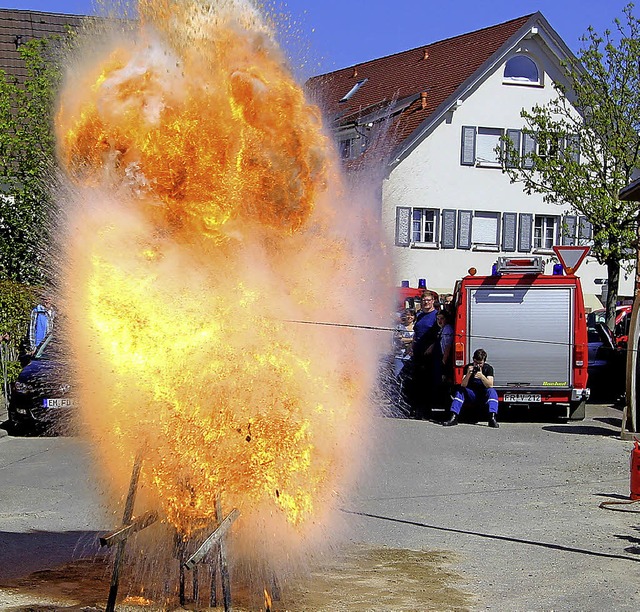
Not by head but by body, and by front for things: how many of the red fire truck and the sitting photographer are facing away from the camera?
1

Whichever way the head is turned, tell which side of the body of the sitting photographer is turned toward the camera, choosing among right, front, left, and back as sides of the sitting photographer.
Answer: front

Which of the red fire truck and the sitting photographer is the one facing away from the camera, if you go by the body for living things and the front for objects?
the red fire truck

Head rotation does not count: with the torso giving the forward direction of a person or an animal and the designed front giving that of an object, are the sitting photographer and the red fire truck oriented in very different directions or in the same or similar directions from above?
very different directions

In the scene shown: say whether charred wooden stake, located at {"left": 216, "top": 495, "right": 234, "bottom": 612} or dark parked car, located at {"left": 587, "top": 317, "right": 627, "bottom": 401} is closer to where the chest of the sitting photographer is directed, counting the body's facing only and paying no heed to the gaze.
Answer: the charred wooden stake

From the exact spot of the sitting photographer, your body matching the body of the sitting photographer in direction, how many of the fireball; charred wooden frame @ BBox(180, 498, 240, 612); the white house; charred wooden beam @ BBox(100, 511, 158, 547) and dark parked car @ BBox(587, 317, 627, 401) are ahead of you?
3

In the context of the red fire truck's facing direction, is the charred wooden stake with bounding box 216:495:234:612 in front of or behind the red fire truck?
behind

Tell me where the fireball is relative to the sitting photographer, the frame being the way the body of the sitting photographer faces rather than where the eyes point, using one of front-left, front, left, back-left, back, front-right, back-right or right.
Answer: front

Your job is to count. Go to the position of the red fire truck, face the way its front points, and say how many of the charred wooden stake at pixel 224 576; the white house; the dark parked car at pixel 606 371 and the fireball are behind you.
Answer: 2

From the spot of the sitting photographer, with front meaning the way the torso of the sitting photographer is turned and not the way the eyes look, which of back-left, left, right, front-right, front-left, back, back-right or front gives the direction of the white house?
back

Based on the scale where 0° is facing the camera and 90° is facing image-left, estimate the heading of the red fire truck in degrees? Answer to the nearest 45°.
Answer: approximately 180°

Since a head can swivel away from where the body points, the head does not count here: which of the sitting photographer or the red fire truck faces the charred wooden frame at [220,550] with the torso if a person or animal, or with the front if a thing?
the sitting photographer

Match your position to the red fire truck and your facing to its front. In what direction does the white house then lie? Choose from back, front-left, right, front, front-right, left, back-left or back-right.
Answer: front

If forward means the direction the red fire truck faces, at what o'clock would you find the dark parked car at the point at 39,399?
The dark parked car is roughly at 8 o'clock from the red fire truck.

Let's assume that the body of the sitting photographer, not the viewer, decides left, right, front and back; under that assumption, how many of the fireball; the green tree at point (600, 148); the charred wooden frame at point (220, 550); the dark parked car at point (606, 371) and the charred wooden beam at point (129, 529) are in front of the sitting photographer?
3

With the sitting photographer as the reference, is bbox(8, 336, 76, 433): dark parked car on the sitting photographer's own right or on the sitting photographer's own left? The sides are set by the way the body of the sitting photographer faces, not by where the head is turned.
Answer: on the sitting photographer's own right
